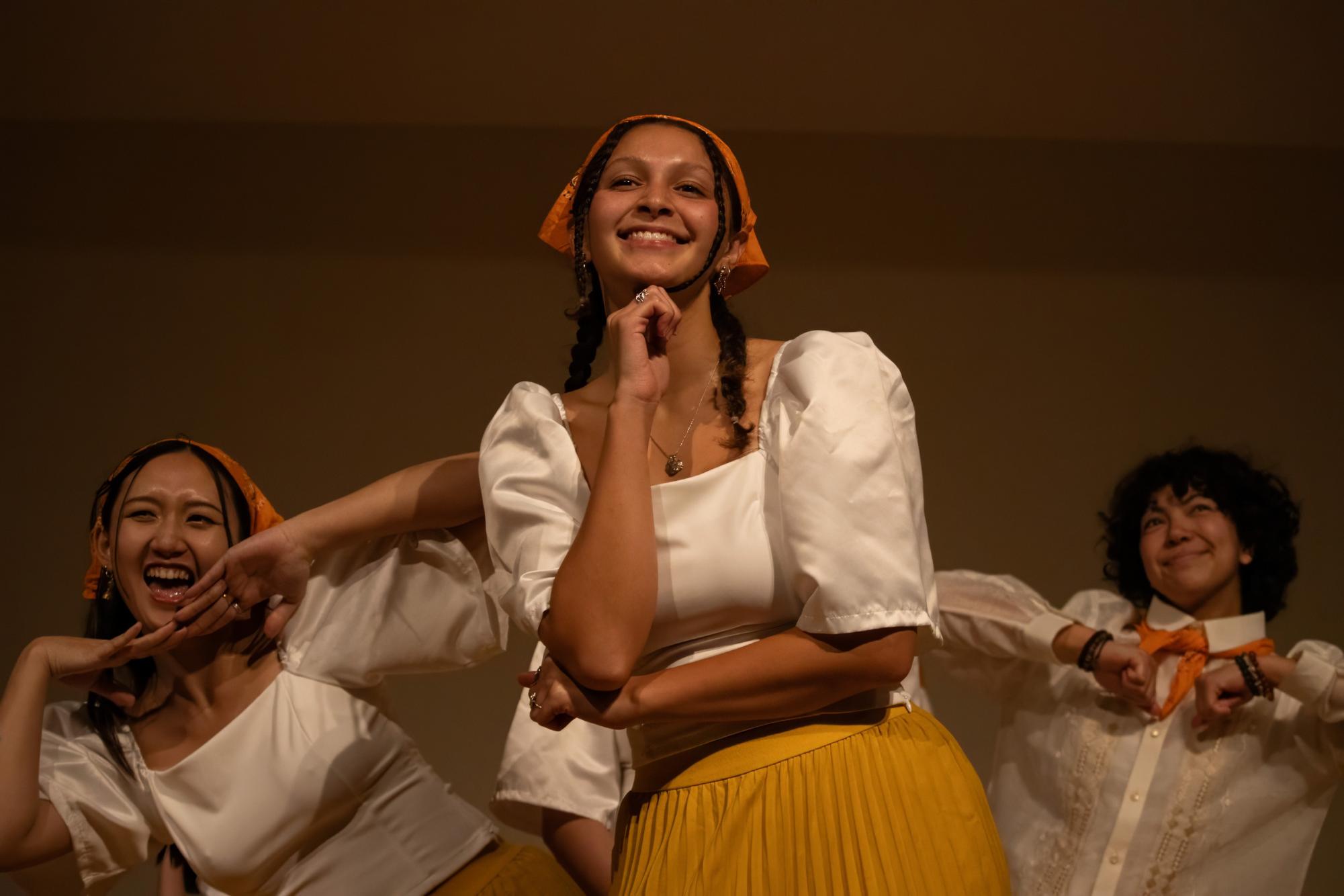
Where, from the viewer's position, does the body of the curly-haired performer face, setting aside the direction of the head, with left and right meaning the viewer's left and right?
facing the viewer

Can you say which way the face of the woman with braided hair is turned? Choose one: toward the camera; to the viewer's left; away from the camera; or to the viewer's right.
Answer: toward the camera

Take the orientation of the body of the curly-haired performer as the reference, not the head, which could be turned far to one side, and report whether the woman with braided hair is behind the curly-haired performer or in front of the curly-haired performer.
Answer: in front
